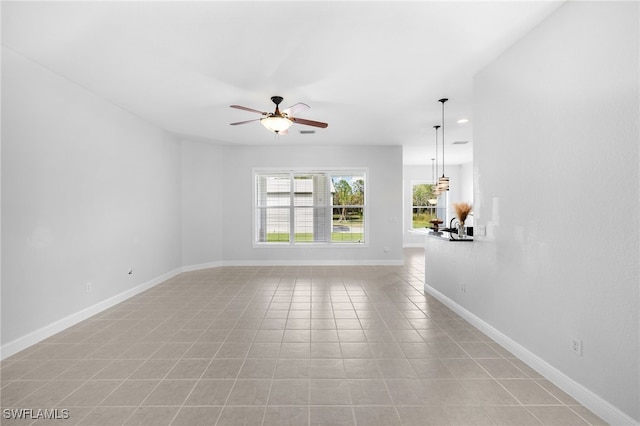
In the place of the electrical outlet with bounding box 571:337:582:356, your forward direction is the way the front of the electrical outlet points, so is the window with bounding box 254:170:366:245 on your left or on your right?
on your right

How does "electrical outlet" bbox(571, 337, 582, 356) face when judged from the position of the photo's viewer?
facing the viewer and to the left of the viewer

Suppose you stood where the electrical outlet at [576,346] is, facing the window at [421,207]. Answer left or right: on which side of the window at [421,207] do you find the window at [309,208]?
left

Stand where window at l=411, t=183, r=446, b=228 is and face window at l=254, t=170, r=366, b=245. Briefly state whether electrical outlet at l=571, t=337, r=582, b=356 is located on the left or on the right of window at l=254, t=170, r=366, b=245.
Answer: left

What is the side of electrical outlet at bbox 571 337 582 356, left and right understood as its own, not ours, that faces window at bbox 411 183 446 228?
right
